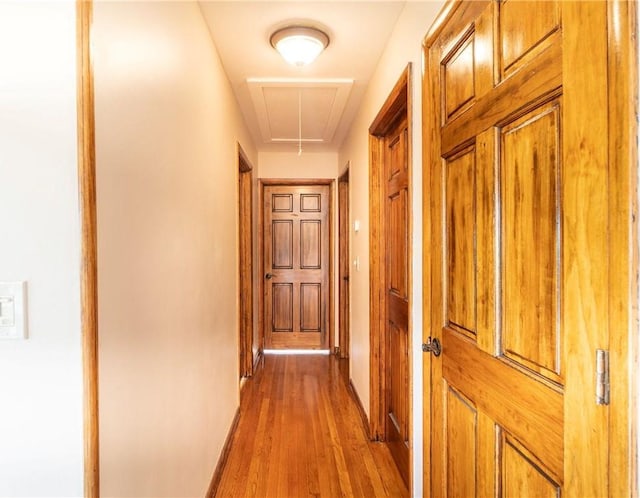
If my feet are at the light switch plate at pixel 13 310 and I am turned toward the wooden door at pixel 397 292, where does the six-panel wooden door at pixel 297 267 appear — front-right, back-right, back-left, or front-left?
front-left

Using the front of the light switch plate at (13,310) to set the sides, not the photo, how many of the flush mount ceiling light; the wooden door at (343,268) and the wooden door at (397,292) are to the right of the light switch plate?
0

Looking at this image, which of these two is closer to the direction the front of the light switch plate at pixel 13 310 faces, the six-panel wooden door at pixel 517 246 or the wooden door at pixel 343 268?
the six-panel wooden door

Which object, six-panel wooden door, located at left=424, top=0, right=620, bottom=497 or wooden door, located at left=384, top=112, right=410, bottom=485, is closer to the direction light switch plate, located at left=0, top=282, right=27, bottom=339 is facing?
the six-panel wooden door

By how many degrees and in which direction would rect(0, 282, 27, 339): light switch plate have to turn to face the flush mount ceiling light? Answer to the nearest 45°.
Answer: approximately 135° to its left

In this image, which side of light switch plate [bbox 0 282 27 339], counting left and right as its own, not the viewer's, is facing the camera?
front

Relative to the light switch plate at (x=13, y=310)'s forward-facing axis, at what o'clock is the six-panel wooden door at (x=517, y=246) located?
The six-panel wooden door is roughly at 10 o'clock from the light switch plate.

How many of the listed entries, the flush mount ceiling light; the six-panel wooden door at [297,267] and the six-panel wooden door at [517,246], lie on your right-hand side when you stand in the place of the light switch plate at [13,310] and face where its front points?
0

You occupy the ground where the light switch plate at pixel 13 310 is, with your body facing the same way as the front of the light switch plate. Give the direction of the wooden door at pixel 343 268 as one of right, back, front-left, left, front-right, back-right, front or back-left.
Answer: back-left
